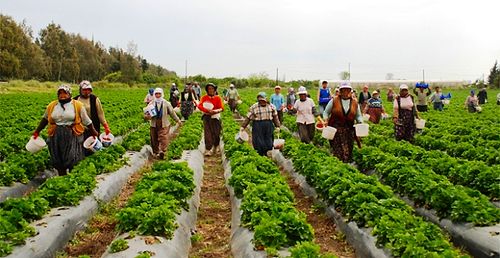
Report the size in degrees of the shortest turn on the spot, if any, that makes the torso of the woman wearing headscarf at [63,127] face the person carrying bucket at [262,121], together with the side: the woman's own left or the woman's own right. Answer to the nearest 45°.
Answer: approximately 90° to the woman's own left

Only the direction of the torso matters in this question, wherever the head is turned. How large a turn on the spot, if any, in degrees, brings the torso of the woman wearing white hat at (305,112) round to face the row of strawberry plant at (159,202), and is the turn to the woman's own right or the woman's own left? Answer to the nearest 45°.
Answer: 0° — they already face it

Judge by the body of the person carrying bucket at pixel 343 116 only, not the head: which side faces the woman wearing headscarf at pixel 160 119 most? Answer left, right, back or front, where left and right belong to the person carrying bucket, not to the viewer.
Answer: right

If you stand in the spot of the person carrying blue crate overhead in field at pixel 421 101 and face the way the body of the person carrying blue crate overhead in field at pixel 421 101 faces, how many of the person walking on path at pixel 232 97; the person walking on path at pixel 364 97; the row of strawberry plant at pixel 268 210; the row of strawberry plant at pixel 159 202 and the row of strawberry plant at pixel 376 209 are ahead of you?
3

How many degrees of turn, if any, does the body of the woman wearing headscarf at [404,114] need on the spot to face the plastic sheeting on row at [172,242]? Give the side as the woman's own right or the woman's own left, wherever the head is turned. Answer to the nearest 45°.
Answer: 0° — they already face it

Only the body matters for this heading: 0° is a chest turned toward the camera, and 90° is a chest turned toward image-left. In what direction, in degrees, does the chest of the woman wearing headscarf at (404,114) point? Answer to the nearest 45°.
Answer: approximately 0°

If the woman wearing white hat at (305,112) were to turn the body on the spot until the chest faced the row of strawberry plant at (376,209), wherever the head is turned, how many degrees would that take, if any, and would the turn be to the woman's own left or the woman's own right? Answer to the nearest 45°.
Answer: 0° — they already face it

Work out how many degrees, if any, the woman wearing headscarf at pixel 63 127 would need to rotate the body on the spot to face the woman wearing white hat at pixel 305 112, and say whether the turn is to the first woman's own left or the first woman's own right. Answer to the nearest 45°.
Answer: approximately 135° to the first woman's own left

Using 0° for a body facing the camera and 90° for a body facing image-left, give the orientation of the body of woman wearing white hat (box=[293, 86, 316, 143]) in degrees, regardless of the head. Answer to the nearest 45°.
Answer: approximately 0°
